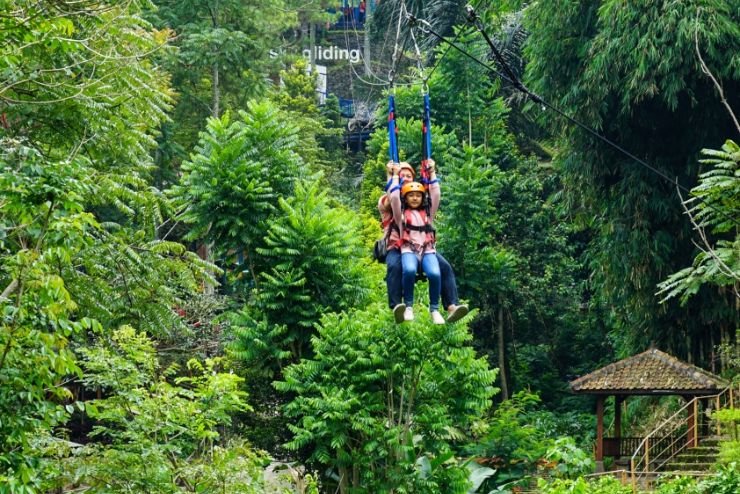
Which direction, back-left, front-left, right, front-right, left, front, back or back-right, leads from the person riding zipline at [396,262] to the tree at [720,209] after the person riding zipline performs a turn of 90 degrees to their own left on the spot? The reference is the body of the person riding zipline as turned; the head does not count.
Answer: front-left

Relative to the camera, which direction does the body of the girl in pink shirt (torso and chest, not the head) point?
toward the camera

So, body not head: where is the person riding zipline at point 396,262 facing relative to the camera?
toward the camera

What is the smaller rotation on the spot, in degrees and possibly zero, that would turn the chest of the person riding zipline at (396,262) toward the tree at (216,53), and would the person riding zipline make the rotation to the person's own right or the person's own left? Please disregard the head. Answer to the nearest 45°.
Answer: approximately 180°
